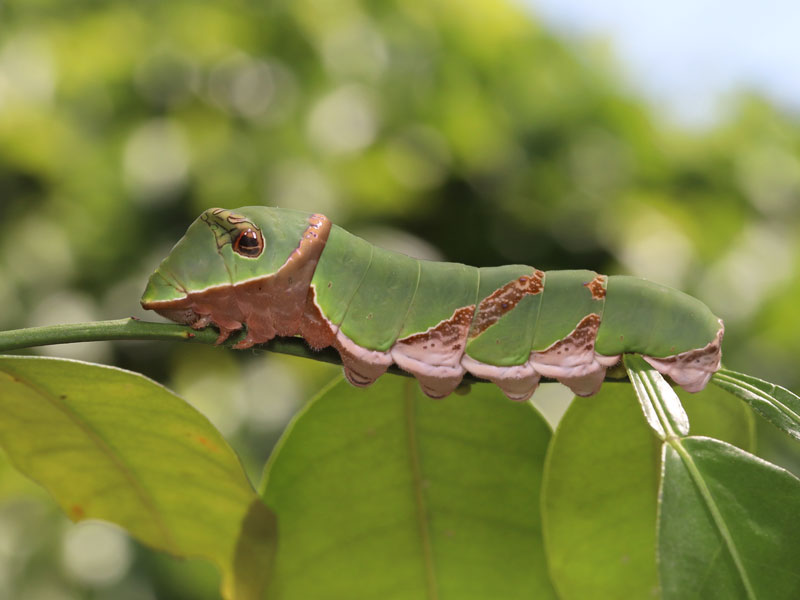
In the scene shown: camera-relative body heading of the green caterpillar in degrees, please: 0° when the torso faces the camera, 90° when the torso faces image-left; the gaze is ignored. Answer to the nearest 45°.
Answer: approximately 90°

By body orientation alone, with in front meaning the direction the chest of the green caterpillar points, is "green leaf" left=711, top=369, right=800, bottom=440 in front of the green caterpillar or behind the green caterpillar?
behind

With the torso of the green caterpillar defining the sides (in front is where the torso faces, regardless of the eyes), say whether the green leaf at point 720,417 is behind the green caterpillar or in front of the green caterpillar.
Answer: behind

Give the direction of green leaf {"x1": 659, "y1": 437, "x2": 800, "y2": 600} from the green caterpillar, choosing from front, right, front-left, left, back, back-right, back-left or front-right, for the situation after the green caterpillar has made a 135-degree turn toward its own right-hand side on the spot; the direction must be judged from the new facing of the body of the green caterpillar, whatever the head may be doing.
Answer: right
